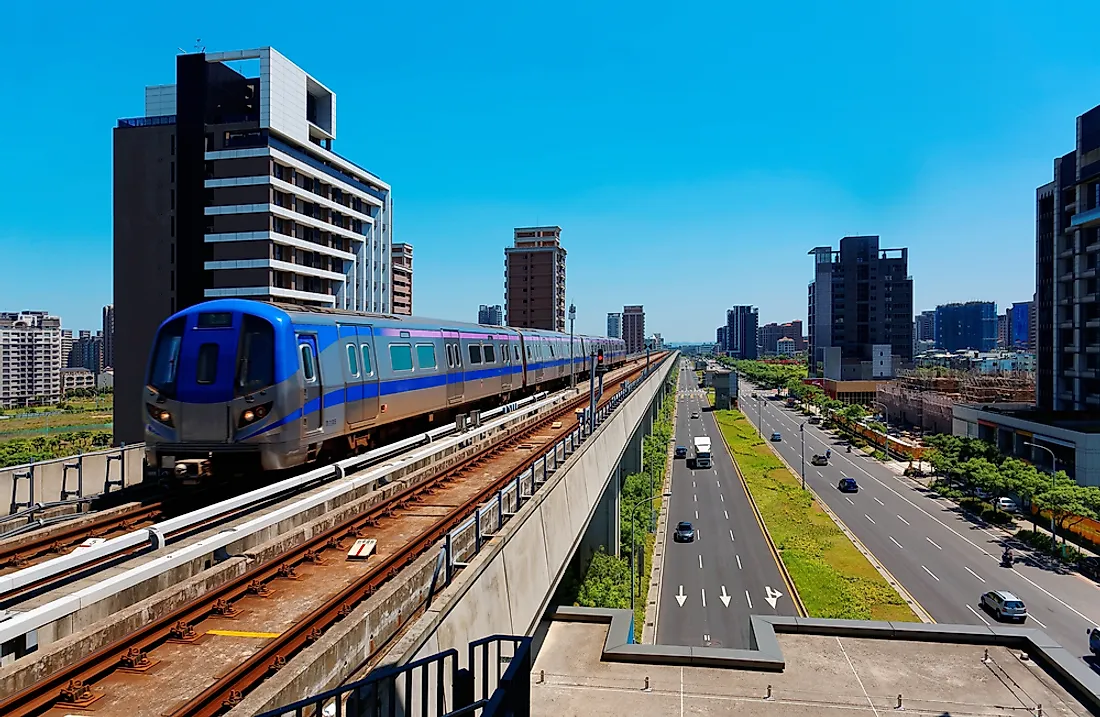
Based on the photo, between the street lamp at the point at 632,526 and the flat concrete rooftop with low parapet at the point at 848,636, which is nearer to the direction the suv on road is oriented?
the street lamp

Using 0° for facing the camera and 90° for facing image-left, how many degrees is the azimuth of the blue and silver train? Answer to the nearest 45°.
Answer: approximately 45°

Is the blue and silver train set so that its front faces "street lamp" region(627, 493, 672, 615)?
no

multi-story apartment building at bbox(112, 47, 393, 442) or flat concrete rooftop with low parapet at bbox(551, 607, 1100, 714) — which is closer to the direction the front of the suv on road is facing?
the multi-story apartment building

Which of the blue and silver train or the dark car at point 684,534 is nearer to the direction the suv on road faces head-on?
the dark car

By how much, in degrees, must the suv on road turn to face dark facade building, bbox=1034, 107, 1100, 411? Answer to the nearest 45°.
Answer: approximately 45° to its right

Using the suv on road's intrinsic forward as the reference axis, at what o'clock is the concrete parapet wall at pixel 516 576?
The concrete parapet wall is roughly at 8 o'clock from the suv on road.

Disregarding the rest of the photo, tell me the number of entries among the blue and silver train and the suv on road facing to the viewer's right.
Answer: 0

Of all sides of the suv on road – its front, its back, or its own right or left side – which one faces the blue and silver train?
left

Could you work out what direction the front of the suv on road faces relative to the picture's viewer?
facing away from the viewer and to the left of the viewer

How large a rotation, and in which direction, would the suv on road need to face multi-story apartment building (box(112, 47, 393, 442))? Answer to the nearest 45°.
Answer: approximately 45° to its left
